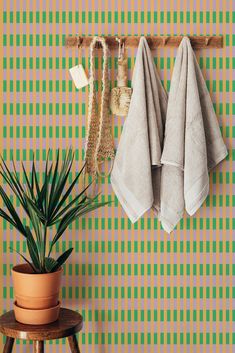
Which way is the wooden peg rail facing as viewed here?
toward the camera

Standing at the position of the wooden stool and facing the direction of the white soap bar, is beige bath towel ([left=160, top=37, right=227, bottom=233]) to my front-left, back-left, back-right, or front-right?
front-right

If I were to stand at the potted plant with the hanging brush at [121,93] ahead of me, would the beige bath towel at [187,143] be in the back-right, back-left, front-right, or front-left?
front-right
